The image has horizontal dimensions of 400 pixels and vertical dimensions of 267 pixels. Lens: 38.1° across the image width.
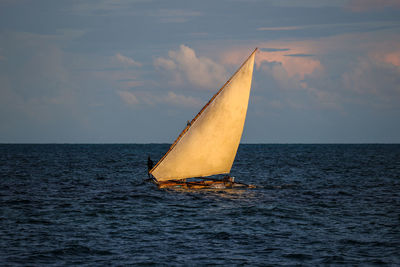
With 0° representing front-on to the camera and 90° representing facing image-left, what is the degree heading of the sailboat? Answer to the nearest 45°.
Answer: approximately 90°
